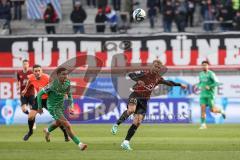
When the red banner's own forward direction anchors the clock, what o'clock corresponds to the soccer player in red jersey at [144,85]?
The soccer player in red jersey is roughly at 12 o'clock from the red banner.

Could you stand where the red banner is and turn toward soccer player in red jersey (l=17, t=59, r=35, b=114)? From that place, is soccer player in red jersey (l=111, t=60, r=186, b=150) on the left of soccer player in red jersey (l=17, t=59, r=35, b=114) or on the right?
left

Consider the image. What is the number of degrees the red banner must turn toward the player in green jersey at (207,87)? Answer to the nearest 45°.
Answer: approximately 45° to its left

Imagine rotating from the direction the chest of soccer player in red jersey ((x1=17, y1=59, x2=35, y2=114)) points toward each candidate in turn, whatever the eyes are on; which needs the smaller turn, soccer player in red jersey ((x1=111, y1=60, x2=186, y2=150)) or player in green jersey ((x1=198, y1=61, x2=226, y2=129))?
the soccer player in red jersey

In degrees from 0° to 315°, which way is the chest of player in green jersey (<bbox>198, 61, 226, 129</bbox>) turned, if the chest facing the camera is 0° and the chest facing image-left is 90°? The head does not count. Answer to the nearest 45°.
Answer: approximately 45°

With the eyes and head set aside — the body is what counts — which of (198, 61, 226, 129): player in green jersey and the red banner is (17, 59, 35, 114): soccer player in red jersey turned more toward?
the player in green jersey

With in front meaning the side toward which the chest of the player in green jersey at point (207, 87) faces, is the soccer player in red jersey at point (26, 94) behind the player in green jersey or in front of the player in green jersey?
in front

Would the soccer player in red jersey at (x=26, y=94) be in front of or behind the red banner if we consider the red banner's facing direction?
in front
